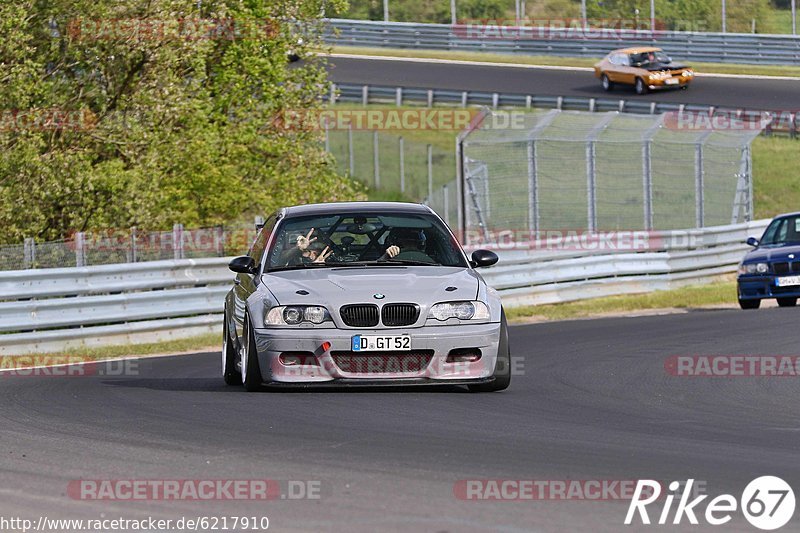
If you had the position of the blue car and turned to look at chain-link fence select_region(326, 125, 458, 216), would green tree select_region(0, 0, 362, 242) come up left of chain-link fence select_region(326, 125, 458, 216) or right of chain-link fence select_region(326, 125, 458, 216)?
left

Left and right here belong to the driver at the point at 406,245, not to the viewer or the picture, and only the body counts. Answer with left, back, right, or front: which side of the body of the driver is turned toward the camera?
front

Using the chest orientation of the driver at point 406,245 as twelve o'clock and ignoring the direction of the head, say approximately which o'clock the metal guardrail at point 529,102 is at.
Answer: The metal guardrail is roughly at 6 o'clock from the driver.

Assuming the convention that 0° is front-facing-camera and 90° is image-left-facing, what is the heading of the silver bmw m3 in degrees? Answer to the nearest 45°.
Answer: approximately 0°

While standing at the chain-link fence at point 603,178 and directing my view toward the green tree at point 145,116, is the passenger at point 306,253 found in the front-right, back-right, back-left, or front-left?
front-left

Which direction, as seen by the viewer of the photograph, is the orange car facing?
facing the viewer and to the right of the viewer

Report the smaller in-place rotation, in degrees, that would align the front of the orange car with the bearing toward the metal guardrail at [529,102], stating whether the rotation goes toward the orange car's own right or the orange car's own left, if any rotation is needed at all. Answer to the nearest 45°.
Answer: approximately 90° to the orange car's own right

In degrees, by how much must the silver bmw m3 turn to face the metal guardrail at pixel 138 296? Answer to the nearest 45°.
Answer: approximately 180°

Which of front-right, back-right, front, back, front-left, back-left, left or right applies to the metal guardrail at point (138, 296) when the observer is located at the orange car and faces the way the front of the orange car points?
front-right

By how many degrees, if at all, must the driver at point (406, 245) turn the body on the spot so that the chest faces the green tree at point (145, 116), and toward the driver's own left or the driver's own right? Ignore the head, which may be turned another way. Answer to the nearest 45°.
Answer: approximately 180°

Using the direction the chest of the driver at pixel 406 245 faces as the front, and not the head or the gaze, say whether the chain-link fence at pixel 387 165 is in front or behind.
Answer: behind

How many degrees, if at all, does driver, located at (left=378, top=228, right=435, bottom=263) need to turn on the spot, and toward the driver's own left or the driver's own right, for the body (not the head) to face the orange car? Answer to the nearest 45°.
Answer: approximately 180°

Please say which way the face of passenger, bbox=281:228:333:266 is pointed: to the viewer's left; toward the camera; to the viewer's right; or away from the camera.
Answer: toward the camera
